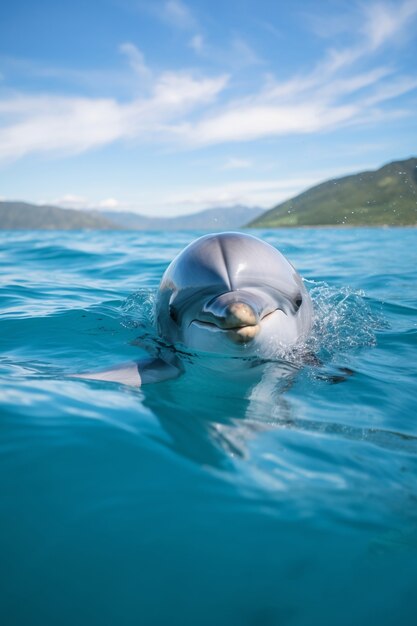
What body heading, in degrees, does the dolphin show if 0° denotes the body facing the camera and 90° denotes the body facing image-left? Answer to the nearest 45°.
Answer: approximately 0°
